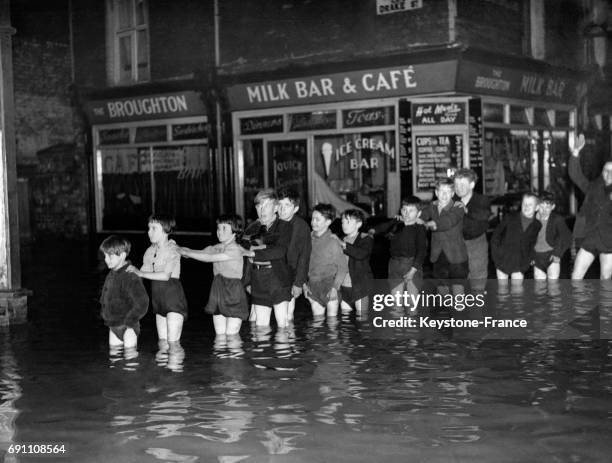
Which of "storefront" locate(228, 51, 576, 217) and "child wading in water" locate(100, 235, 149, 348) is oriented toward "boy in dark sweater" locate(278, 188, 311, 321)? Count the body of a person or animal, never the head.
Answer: the storefront

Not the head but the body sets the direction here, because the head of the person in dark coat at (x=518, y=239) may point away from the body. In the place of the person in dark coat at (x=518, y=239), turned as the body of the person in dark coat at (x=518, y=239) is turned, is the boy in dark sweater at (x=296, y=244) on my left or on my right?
on my right

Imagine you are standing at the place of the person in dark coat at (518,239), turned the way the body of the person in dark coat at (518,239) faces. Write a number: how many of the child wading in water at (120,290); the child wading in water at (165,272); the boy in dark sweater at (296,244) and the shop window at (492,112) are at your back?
1

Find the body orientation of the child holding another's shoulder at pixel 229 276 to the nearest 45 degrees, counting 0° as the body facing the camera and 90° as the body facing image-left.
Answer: approximately 45°

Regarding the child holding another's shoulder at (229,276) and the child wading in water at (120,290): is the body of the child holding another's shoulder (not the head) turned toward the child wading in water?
yes

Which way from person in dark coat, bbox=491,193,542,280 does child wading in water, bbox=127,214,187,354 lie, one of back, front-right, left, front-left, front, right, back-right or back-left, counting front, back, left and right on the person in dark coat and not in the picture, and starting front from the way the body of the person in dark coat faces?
front-right

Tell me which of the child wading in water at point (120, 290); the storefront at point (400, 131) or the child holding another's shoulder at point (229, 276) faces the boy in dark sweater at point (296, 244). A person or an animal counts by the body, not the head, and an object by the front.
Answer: the storefront

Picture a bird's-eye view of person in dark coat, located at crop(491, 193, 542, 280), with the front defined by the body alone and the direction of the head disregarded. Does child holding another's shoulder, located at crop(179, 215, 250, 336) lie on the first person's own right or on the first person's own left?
on the first person's own right

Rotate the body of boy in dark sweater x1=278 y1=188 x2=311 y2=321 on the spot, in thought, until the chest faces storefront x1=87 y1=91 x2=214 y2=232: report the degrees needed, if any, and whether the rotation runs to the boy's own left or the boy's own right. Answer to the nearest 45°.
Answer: approximately 135° to the boy's own right

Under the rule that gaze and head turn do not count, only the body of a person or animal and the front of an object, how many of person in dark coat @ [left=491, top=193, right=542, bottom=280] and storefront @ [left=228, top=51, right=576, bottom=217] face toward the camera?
2

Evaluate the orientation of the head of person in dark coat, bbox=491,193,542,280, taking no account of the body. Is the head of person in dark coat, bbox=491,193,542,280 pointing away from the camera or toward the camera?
toward the camera

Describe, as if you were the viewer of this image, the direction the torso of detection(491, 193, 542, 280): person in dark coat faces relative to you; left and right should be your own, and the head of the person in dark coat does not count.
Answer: facing the viewer

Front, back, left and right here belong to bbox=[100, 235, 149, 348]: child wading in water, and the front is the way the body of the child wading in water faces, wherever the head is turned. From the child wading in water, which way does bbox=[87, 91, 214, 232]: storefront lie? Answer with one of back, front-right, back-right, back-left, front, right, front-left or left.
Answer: back-right

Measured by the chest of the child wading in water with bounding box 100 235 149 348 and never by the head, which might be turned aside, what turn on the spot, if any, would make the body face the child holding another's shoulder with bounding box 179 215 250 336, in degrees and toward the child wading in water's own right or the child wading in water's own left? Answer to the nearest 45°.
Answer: approximately 180°

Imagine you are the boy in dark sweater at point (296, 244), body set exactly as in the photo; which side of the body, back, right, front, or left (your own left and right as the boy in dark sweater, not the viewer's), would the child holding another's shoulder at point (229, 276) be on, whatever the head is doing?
front
